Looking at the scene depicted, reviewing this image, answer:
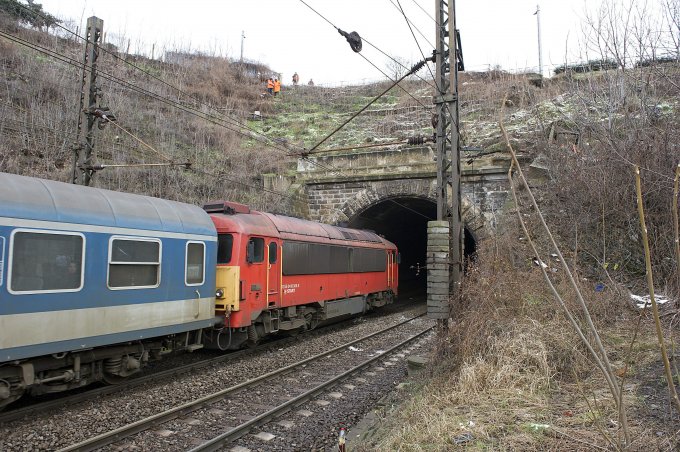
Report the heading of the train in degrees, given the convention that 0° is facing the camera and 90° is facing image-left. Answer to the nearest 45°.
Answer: approximately 225°

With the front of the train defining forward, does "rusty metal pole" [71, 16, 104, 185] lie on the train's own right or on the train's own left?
on the train's own left

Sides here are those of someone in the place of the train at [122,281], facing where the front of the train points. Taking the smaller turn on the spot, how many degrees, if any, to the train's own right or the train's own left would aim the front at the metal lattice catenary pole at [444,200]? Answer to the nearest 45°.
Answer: approximately 45° to the train's own right

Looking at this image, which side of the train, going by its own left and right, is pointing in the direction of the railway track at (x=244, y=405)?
right
